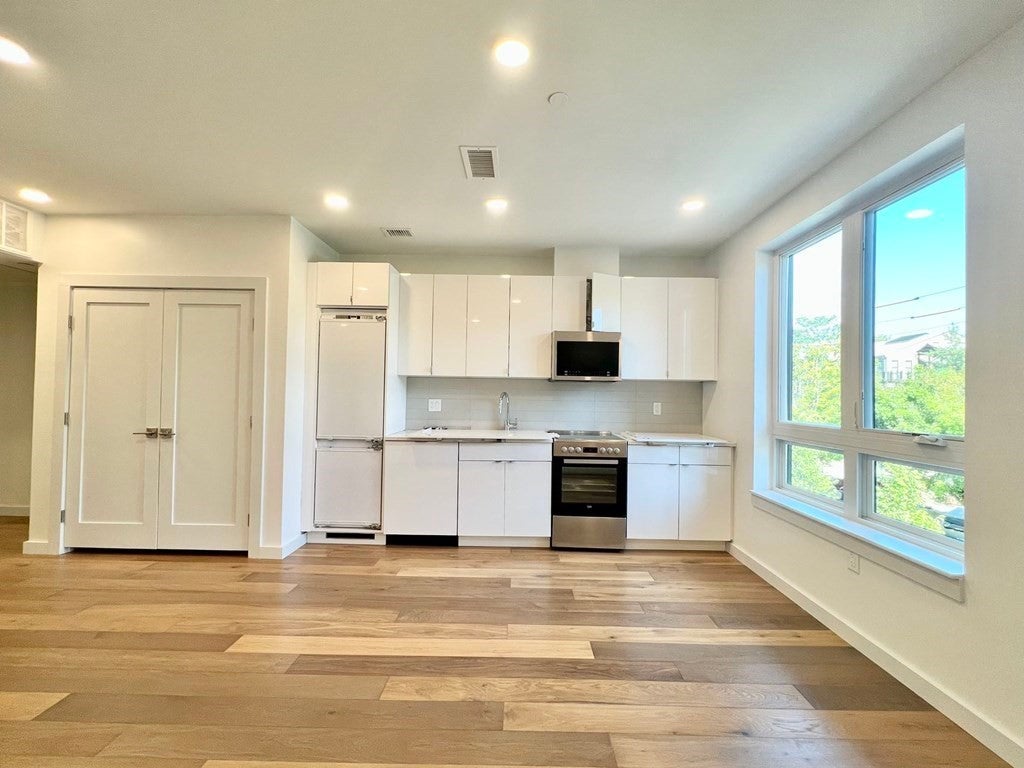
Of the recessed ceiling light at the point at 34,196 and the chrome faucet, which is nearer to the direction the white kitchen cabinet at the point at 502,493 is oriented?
the recessed ceiling light

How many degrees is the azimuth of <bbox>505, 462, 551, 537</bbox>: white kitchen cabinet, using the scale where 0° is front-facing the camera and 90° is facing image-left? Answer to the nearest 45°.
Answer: approximately 0°

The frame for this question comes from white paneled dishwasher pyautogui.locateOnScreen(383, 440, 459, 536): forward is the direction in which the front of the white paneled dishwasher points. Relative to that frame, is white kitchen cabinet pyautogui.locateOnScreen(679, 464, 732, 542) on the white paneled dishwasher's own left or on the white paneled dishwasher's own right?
on the white paneled dishwasher's own left

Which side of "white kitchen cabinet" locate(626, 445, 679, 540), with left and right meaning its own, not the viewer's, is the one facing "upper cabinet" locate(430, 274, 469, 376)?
right
